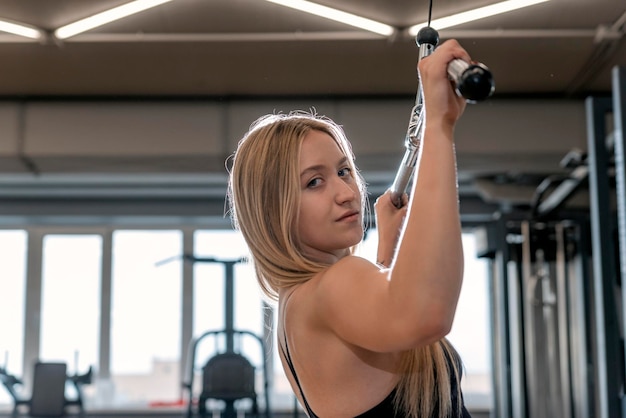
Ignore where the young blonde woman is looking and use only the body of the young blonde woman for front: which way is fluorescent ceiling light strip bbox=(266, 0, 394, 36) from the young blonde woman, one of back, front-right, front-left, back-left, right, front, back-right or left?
front-left

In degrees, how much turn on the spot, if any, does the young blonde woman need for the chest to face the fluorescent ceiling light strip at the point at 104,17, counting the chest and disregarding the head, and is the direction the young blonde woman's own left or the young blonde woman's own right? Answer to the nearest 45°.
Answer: approximately 45° to the young blonde woman's own left

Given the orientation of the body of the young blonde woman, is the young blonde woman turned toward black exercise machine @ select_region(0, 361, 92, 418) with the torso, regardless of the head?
no

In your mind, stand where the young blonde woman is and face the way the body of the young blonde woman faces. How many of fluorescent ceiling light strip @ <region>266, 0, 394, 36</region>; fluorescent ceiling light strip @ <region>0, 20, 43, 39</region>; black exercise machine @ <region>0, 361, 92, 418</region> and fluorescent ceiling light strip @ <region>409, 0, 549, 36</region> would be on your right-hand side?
0

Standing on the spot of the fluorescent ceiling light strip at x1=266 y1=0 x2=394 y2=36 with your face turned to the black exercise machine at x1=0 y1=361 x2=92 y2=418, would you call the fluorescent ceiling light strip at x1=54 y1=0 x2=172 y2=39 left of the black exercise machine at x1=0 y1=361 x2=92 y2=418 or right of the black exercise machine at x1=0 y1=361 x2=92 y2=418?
left

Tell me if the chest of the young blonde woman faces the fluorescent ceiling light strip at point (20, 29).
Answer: no

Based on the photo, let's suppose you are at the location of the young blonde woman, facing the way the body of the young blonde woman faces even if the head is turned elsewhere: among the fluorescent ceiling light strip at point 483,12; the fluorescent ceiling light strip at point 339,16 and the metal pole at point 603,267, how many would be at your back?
0

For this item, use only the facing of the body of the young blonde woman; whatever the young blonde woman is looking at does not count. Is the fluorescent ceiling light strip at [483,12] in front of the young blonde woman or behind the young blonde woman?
in front

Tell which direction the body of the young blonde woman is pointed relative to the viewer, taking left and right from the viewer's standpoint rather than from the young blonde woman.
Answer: facing away from the viewer and to the right of the viewer

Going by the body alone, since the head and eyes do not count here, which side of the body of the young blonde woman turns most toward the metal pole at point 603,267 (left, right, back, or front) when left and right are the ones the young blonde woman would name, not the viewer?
front

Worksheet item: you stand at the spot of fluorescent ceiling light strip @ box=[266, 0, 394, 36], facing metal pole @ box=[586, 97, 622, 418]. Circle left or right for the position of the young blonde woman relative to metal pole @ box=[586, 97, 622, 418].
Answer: right

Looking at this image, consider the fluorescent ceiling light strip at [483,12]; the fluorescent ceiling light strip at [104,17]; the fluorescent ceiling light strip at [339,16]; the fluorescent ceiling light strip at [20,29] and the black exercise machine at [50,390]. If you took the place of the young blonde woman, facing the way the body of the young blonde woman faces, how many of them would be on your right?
0
